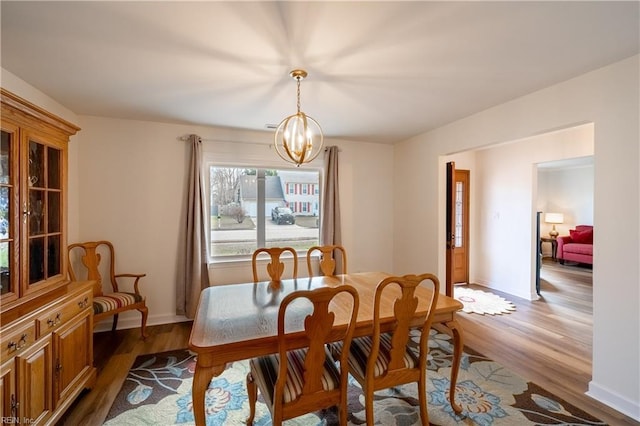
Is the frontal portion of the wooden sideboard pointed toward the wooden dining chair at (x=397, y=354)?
yes

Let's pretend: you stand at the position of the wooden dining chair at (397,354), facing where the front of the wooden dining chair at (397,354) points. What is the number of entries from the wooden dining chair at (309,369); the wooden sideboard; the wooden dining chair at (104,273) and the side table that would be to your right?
1

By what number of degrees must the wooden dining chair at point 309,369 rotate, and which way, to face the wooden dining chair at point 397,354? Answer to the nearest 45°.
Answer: approximately 135° to its right

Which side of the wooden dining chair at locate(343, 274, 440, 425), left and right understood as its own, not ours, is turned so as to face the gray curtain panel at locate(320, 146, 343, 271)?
front

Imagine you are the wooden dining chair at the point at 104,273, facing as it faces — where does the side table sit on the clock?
The side table is roughly at 11 o'clock from the wooden dining chair.

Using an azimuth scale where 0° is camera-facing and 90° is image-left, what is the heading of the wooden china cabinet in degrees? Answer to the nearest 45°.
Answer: approximately 315°

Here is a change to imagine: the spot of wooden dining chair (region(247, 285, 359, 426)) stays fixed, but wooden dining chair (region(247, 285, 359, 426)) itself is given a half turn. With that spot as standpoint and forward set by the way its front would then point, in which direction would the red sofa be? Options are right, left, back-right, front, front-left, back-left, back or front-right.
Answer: left

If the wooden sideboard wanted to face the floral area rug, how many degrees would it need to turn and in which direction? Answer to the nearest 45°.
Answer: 0° — it already faces it

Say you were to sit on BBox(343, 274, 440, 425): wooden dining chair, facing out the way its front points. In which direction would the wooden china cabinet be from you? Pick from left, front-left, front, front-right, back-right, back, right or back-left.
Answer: front-left

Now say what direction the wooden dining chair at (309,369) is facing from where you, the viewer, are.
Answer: facing away from the viewer and to the left of the viewer

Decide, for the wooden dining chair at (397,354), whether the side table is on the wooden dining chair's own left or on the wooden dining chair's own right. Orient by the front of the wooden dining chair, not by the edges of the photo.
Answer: on the wooden dining chair's own right

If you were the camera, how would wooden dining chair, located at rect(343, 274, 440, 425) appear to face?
facing away from the viewer and to the left of the viewer

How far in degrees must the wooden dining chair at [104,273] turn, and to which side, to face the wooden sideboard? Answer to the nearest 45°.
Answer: approximately 45° to its right

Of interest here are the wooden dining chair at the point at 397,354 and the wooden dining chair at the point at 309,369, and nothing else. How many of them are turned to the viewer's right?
0
